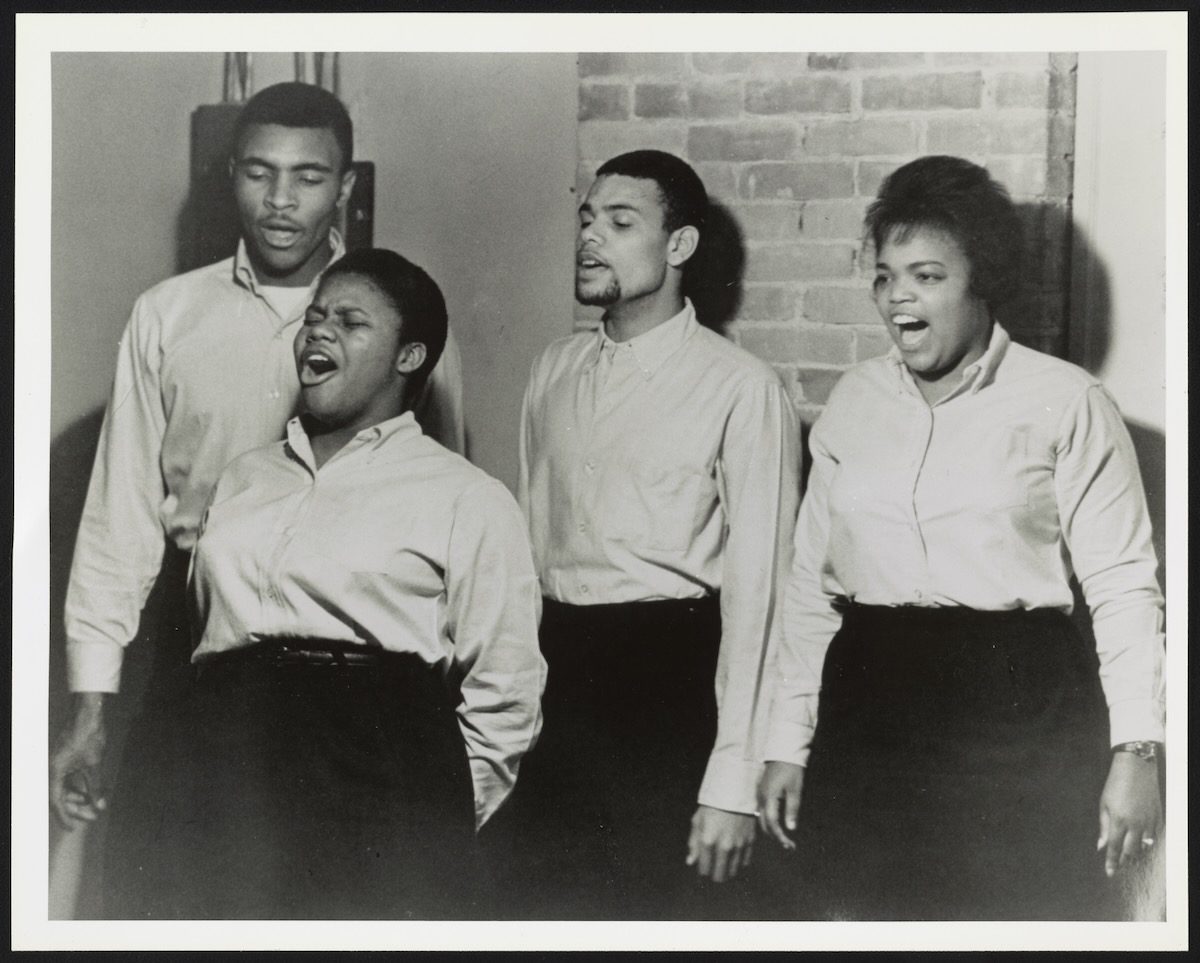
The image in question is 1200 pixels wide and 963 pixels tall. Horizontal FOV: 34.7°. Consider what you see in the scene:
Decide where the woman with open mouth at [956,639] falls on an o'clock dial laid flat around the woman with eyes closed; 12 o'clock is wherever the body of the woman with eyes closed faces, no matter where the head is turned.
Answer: The woman with open mouth is roughly at 8 o'clock from the woman with eyes closed.

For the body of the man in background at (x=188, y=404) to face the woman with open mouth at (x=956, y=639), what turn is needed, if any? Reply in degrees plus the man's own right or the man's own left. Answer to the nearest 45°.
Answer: approximately 90° to the man's own left

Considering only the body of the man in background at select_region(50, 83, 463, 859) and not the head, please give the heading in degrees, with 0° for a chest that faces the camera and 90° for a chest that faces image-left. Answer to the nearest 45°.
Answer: approximately 0°

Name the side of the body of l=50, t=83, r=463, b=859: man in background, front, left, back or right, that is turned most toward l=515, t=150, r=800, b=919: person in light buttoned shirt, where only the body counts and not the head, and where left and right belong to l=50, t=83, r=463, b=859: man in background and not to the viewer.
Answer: left

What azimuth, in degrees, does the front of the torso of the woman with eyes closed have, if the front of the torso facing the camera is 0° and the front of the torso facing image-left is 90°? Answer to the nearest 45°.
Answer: approximately 45°
